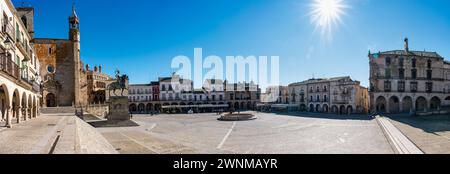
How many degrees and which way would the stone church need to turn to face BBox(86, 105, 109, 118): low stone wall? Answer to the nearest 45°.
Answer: approximately 45° to its left

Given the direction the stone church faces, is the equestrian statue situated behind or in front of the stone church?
in front

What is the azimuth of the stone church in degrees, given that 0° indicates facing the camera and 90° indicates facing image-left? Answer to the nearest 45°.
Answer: approximately 0°

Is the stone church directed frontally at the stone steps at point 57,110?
yes
